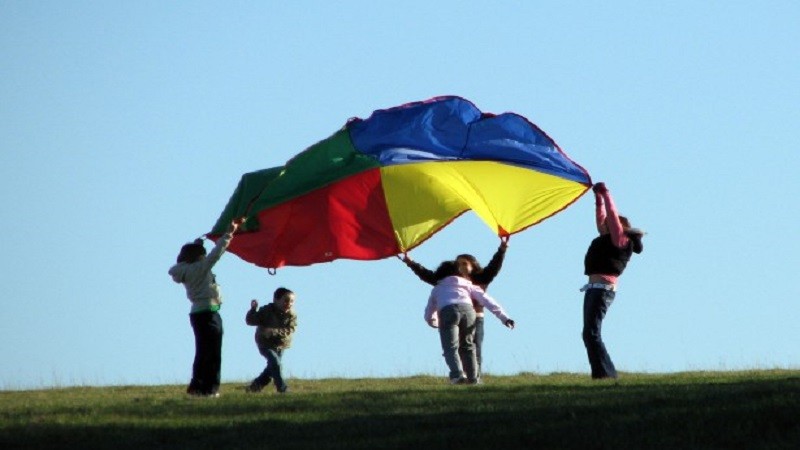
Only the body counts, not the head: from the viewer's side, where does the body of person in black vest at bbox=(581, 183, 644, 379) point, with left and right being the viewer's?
facing to the left of the viewer

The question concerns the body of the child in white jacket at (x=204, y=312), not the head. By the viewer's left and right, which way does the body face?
facing to the right of the viewer

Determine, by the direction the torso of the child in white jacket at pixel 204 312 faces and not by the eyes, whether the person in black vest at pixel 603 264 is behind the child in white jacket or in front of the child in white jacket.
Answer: in front

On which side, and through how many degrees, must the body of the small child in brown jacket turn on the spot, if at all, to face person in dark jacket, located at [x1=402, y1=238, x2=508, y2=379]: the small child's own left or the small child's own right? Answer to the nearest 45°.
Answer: approximately 45° to the small child's own left

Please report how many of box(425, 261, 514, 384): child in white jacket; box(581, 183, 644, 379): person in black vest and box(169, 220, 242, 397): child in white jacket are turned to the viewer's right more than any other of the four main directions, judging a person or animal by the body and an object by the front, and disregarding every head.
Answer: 1

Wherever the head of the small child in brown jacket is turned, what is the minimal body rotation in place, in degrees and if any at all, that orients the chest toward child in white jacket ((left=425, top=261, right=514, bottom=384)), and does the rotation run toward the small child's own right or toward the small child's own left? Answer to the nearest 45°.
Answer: approximately 45° to the small child's own left

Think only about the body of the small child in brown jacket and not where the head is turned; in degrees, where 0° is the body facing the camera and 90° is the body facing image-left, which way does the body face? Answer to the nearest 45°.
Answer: approximately 315°

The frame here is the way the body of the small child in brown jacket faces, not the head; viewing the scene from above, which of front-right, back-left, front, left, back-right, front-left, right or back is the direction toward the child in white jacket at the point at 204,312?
right
